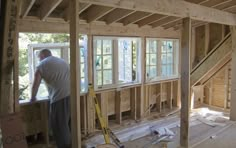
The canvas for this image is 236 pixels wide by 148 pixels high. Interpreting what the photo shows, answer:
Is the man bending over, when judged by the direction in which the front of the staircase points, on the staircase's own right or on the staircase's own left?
on the staircase's own left

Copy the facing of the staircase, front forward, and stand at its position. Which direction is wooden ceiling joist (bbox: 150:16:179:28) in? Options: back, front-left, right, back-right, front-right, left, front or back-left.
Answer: front-left

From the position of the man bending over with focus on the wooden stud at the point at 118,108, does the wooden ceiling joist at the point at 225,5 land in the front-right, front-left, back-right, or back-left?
front-right

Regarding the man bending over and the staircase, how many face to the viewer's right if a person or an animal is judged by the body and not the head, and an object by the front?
0

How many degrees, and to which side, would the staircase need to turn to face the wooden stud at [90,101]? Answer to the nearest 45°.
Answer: approximately 45° to its left

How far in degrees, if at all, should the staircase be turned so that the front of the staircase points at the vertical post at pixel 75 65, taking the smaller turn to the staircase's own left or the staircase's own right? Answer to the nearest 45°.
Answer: approximately 90° to the staircase's own left

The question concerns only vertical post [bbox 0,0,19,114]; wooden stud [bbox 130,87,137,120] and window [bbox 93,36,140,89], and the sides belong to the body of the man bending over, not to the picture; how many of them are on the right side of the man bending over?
2

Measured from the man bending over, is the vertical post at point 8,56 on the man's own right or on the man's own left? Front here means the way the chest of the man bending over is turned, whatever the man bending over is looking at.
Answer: on the man's own left

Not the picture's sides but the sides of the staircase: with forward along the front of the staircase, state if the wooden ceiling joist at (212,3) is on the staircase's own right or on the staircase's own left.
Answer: on the staircase's own left

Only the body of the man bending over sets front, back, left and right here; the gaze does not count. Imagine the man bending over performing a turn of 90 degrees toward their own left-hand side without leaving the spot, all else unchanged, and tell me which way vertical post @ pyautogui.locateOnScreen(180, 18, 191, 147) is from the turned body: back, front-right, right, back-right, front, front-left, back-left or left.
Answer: back-left

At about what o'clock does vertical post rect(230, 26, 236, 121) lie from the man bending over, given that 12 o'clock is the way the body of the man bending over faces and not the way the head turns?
The vertical post is roughly at 4 o'clock from the man bending over.

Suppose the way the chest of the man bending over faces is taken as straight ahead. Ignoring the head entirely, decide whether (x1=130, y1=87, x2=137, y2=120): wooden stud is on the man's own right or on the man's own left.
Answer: on the man's own right
